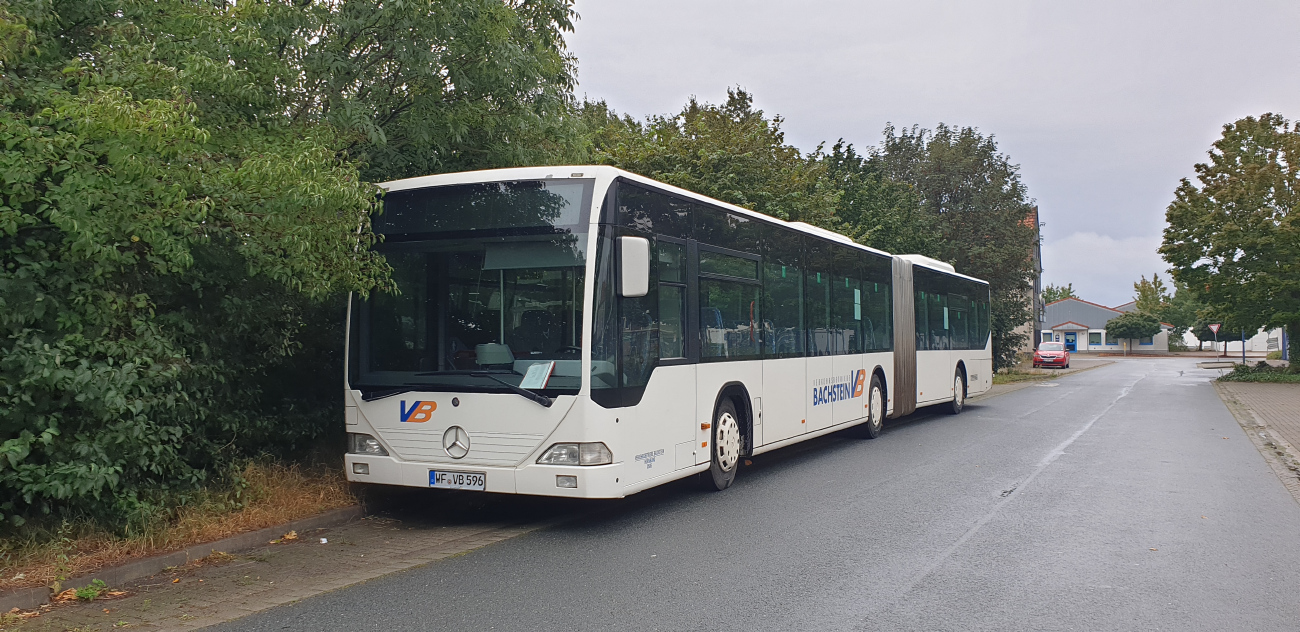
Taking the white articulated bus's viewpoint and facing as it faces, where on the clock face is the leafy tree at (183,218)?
The leafy tree is roughly at 1 o'clock from the white articulated bus.

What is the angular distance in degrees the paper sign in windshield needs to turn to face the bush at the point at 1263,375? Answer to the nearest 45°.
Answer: approximately 180°

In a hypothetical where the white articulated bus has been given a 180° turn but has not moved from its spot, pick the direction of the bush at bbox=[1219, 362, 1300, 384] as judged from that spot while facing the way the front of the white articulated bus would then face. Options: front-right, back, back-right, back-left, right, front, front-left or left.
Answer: front

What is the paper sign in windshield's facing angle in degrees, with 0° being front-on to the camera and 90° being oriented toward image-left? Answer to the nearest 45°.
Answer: approximately 45°

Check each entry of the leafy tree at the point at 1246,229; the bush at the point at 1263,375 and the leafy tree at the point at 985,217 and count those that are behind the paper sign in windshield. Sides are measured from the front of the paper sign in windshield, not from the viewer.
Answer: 3

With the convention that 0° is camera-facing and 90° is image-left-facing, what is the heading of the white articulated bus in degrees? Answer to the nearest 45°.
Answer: approximately 45°

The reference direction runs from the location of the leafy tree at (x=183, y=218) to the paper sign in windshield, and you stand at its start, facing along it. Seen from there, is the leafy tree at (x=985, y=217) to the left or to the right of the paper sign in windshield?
left

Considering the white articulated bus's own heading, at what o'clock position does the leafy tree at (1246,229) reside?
The leafy tree is roughly at 6 o'clock from the white articulated bus.

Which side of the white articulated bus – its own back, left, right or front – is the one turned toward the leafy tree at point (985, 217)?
back
